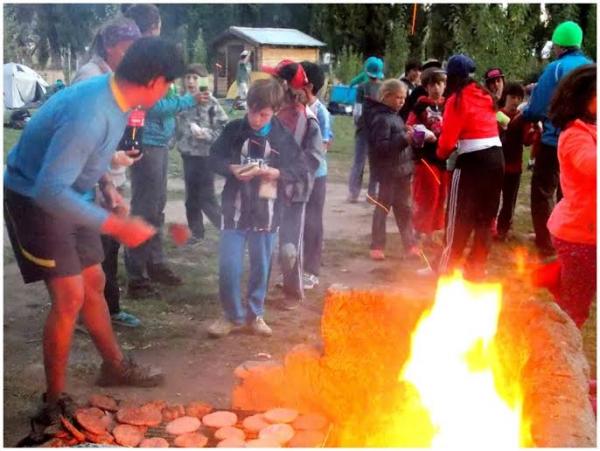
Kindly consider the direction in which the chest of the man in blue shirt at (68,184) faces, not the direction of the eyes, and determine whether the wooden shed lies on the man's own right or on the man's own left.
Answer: on the man's own left

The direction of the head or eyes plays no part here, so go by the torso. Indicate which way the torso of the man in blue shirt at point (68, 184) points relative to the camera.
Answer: to the viewer's right

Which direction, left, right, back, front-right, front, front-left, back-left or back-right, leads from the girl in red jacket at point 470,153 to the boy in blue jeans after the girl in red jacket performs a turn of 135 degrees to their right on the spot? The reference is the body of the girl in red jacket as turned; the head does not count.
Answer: back-right

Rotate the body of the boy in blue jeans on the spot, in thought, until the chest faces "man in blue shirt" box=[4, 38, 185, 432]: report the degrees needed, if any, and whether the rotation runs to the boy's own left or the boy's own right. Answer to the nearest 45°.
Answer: approximately 45° to the boy's own right

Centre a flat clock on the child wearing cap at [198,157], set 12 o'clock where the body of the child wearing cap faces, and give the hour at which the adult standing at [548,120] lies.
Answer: The adult standing is roughly at 10 o'clock from the child wearing cap.

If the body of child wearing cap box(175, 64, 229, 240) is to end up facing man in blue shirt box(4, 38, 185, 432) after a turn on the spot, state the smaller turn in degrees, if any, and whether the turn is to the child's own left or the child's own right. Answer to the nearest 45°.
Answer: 0° — they already face them

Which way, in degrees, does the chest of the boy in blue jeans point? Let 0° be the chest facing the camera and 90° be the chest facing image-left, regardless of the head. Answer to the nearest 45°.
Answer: approximately 0°

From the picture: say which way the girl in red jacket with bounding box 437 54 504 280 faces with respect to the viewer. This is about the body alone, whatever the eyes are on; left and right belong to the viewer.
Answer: facing away from the viewer and to the left of the viewer
